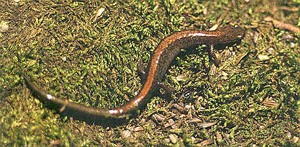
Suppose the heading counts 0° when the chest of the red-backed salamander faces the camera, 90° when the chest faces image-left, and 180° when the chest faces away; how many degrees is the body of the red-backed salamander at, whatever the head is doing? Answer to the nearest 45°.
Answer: approximately 270°
